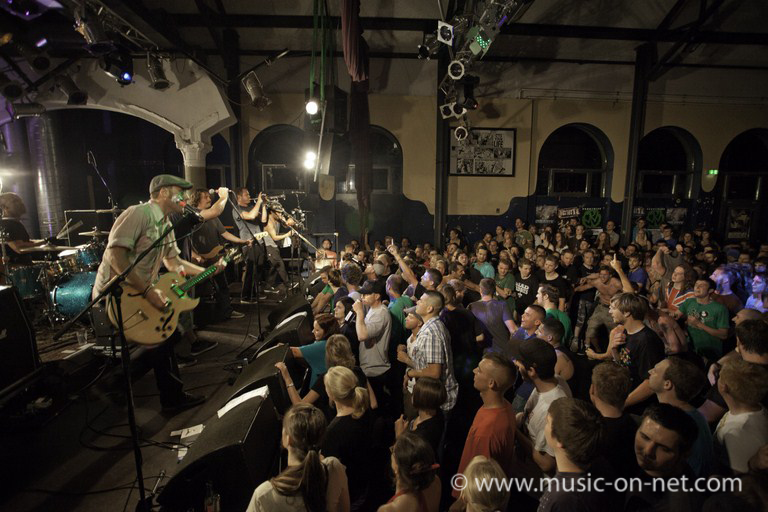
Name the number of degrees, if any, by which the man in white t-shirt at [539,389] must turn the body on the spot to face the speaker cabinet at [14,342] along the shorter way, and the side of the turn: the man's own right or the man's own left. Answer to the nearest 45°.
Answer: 0° — they already face it

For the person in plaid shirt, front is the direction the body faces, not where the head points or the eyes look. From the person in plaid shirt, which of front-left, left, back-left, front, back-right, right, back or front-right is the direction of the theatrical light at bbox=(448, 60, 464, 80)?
right

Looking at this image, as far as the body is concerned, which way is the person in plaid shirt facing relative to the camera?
to the viewer's left

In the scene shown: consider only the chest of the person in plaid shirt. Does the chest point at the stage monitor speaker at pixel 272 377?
yes

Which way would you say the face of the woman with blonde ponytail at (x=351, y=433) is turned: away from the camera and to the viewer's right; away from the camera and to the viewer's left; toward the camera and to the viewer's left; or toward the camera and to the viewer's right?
away from the camera and to the viewer's left

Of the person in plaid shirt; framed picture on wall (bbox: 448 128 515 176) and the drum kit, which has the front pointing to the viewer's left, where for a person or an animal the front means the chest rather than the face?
the person in plaid shirt

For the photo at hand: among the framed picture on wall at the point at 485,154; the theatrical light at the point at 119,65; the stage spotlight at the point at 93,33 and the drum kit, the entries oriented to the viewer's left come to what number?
0

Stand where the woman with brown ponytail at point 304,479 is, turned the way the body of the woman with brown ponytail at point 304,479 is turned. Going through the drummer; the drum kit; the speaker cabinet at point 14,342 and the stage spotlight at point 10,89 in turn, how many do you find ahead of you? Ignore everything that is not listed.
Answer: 4

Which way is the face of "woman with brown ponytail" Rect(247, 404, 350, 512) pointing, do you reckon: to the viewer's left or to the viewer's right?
to the viewer's left

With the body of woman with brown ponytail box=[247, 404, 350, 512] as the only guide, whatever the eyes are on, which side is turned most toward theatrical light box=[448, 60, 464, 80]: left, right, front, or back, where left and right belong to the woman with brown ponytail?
right

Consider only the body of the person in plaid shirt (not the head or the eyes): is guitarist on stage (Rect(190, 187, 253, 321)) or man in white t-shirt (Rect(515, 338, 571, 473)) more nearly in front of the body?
the guitarist on stage

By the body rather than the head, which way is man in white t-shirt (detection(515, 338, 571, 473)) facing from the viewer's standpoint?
to the viewer's left

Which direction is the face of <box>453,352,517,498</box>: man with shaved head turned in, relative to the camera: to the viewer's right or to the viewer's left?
to the viewer's left

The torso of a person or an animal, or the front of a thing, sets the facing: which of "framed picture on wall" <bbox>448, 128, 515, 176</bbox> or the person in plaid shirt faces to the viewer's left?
the person in plaid shirt

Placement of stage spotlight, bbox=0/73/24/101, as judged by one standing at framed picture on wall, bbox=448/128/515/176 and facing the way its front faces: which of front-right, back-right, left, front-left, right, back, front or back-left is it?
front-right

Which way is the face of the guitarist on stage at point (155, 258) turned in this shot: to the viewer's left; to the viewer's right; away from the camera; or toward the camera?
to the viewer's right

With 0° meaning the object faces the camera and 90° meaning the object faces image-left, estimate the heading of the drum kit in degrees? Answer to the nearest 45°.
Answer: approximately 315°

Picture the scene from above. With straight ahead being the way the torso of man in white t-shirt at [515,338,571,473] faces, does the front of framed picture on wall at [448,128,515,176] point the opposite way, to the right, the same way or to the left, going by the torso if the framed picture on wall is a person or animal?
to the left
